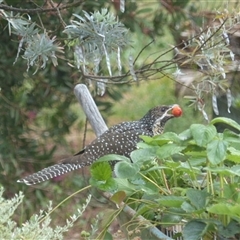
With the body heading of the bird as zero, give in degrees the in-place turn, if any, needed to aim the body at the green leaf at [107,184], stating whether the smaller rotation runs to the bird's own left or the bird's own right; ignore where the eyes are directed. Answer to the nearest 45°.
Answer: approximately 90° to the bird's own right

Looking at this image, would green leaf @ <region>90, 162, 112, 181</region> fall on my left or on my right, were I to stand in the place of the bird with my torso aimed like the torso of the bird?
on my right

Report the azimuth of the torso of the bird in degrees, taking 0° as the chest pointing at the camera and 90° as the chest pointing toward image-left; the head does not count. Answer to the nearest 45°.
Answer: approximately 270°
